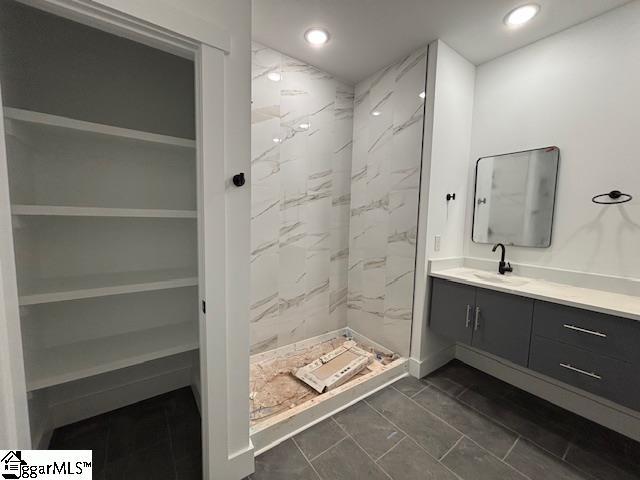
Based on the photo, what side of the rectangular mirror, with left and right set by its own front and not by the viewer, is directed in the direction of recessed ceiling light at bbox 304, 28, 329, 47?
front

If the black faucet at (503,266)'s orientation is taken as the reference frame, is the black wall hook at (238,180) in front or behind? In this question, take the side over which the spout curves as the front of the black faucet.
in front

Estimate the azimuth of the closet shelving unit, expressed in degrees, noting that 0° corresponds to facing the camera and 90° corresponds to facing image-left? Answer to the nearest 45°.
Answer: approximately 315°

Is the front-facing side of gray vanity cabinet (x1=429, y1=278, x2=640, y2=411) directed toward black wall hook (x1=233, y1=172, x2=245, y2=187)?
yes

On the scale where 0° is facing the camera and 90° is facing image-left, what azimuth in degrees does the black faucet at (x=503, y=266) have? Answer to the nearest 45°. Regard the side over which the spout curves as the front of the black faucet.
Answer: approximately 45°

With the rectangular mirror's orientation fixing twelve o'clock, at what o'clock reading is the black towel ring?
The black towel ring is roughly at 8 o'clock from the rectangular mirror.

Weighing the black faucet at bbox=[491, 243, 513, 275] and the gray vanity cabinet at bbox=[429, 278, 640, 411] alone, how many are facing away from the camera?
0

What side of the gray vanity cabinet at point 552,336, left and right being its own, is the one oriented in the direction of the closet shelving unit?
front

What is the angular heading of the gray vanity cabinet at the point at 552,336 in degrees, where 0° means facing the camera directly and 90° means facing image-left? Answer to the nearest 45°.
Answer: approximately 45°
